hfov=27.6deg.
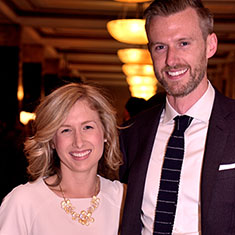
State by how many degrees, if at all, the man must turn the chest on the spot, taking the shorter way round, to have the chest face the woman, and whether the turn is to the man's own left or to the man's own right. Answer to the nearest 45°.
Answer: approximately 45° to the man's own right

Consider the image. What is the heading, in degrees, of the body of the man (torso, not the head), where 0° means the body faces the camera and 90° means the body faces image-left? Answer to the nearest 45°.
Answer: approximately 45°

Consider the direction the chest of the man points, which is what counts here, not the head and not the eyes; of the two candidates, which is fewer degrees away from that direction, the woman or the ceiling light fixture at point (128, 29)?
the woman

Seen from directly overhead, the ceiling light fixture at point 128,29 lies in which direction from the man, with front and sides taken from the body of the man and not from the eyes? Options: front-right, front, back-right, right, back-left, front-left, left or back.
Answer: back-right
